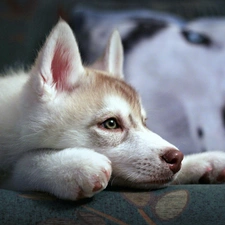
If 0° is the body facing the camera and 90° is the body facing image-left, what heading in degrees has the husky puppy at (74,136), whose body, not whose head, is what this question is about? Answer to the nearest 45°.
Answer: approximately 315°

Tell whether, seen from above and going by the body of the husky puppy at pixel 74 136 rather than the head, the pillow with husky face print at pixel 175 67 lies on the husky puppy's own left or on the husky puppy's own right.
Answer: on the husky puppy's own left
